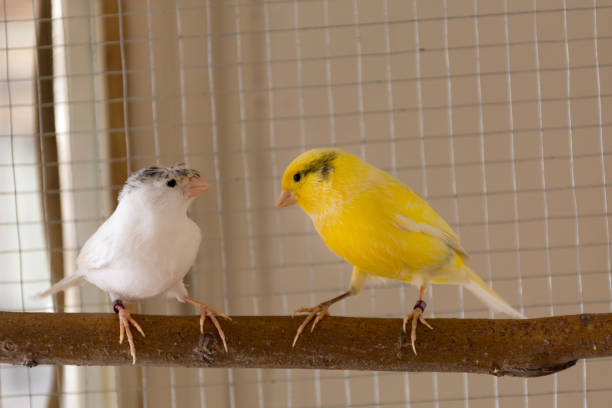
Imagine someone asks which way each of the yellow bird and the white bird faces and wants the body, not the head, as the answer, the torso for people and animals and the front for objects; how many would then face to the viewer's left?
1

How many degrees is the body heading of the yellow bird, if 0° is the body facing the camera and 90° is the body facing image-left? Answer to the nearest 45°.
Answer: approximately 90°

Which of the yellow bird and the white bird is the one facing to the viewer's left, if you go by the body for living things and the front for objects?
the yellow bird
